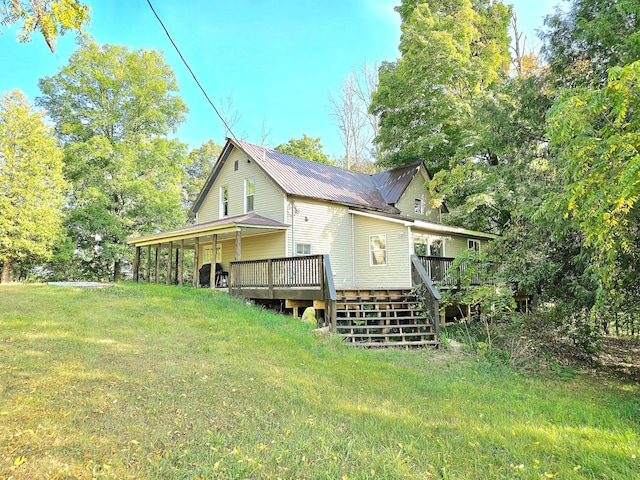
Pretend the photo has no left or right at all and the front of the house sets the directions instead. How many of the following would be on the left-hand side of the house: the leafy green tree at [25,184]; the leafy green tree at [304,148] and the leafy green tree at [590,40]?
1

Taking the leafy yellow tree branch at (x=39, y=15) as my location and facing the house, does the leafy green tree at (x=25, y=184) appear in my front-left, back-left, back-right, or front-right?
front-left

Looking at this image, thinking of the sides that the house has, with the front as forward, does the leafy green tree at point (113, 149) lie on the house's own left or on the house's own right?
on the house's own right

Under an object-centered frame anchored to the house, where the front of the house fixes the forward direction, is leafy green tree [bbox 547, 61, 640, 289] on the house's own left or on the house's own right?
on the house's own left

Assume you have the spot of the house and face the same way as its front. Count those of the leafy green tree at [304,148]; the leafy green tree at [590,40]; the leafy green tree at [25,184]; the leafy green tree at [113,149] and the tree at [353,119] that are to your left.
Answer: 1

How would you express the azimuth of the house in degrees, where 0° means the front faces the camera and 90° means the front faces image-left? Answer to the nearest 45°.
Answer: approximately 45°

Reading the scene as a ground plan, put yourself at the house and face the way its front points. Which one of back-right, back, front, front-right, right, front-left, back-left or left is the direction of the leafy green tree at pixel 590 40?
left

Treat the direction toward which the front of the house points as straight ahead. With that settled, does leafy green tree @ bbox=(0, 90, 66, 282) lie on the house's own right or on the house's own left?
on the house's own right

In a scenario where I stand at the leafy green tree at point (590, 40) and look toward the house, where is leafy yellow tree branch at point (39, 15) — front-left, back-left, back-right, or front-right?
front-left

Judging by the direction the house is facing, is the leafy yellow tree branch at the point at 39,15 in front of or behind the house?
in front

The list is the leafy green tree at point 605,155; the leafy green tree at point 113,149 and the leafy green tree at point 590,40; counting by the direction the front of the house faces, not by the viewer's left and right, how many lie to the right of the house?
1

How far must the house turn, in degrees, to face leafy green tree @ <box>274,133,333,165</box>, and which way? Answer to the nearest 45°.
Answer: approximately 135° to its right
